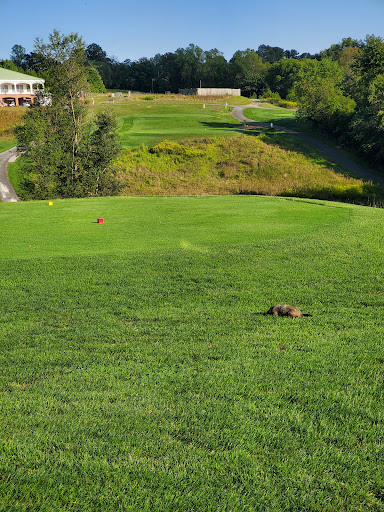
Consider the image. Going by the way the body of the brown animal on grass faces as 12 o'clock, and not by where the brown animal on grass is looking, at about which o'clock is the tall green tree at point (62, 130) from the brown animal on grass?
The tall green tree is roughly at 2 o'clock from the brown animal on grass.

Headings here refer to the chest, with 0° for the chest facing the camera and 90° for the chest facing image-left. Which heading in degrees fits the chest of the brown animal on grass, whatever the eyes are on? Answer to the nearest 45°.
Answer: approximately 90°

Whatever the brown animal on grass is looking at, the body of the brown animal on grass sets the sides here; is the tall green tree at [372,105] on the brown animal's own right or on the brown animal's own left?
on the brown animal's own right
